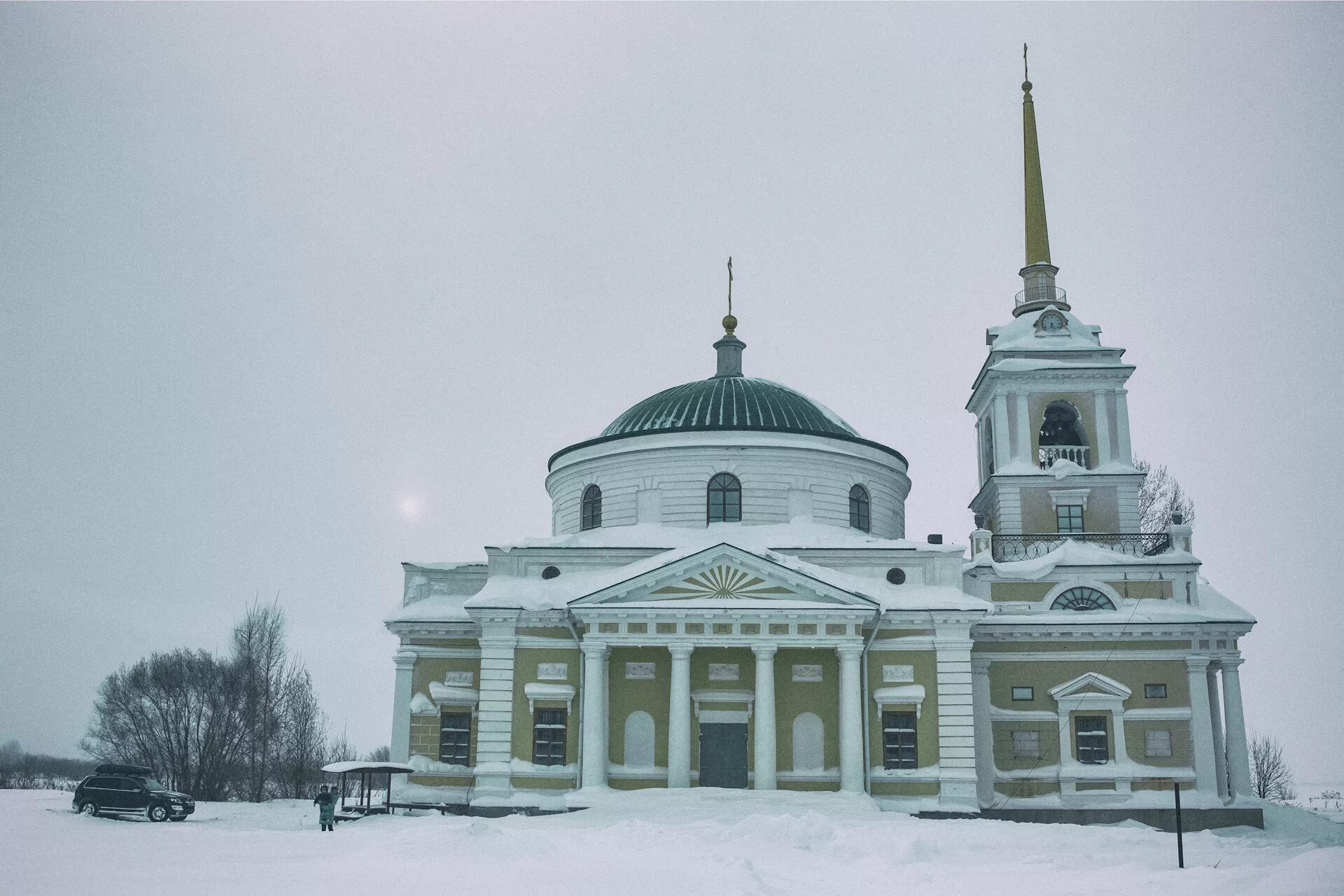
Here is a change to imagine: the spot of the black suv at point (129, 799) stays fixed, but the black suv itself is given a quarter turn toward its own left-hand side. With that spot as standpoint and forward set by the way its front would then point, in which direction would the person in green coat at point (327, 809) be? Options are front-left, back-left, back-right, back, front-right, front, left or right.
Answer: right

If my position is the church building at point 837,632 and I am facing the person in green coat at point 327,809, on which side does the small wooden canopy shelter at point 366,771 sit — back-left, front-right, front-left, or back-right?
front-right

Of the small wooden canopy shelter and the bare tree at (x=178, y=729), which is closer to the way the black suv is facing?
the small wooden canopy shelter

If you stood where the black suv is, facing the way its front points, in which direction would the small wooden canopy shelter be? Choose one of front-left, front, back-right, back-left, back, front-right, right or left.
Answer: front-left

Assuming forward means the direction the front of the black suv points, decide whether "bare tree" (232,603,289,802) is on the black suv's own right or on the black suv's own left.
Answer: on the black suv's own left

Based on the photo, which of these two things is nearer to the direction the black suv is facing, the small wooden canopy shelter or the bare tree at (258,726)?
the small wooden canopy shelter

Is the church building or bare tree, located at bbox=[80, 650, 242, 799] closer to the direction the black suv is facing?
the church building

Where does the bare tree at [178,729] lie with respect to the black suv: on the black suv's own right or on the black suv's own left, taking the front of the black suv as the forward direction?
on the black suv's own left

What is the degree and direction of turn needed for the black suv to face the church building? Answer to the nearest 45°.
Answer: approximately 45° to its left
